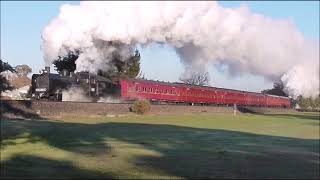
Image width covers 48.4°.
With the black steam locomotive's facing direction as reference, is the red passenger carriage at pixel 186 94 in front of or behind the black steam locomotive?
behind

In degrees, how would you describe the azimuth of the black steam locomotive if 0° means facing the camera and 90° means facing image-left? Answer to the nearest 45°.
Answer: approximately 45°

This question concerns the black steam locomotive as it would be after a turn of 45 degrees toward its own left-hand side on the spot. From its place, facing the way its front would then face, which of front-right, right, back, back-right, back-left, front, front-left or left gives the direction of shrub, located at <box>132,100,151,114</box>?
left

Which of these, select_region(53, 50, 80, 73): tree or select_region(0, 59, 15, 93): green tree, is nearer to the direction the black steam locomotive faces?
the green tree

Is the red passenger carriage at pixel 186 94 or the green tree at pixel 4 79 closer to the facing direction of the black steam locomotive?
the green tree

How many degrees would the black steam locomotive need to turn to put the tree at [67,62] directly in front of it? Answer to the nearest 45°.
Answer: approximately 135° to its right
